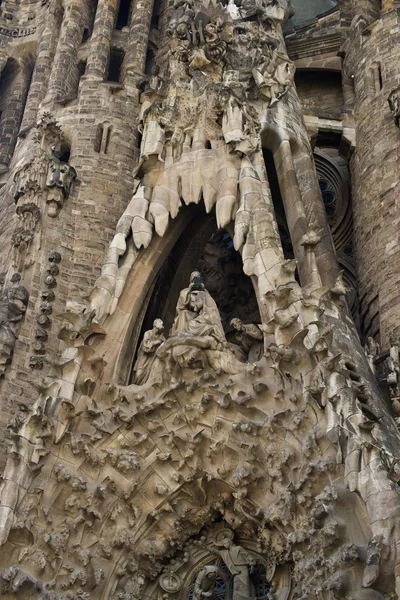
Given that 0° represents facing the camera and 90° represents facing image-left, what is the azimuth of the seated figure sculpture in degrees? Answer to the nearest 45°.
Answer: approximately 0°

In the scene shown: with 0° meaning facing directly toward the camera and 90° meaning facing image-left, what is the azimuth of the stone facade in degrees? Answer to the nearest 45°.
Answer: approximately 0°
